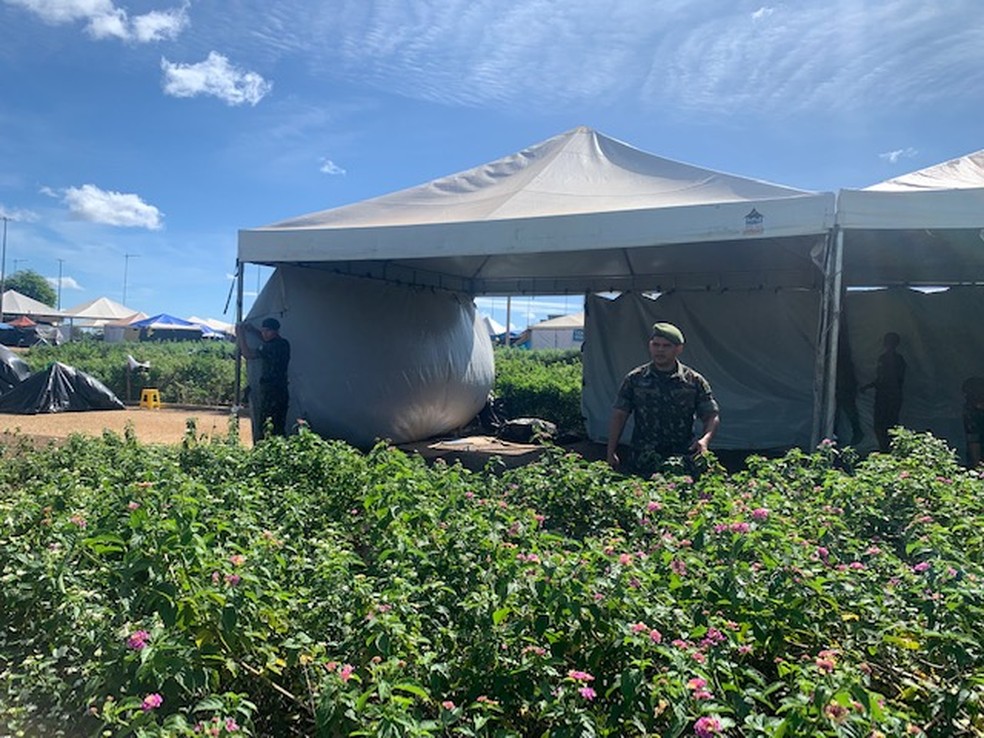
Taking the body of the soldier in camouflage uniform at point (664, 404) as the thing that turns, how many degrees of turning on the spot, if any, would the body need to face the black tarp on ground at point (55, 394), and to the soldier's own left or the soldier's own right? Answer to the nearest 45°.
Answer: approximately 135° to the soldier's own right

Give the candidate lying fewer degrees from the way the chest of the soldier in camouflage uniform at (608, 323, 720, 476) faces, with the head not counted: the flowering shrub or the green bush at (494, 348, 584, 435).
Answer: the flowering shrub

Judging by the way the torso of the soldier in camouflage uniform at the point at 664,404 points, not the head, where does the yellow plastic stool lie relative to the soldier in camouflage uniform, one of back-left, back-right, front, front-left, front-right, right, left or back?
back-right

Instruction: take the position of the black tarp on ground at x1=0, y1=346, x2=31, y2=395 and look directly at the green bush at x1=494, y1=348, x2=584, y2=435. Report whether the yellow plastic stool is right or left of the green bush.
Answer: left

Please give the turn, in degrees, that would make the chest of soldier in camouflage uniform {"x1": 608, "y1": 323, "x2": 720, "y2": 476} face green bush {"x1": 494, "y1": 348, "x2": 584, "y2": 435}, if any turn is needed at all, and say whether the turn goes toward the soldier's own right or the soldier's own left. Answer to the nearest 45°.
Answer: approximately 180°

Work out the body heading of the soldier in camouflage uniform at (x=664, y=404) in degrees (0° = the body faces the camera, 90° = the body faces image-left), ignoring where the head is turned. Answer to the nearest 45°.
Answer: approximately 0°

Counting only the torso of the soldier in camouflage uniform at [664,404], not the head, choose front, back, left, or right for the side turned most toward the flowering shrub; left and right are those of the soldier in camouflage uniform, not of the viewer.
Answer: front

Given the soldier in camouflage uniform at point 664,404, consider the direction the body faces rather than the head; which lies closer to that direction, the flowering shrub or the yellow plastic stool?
the flowering shrub

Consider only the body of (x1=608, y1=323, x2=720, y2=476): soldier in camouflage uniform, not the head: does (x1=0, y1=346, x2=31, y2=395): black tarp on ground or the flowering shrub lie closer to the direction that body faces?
the flowering shrub
